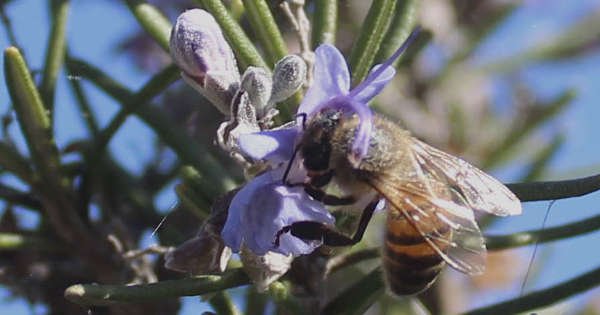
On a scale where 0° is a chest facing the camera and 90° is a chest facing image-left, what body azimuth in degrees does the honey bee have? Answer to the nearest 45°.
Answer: approximately 90°
